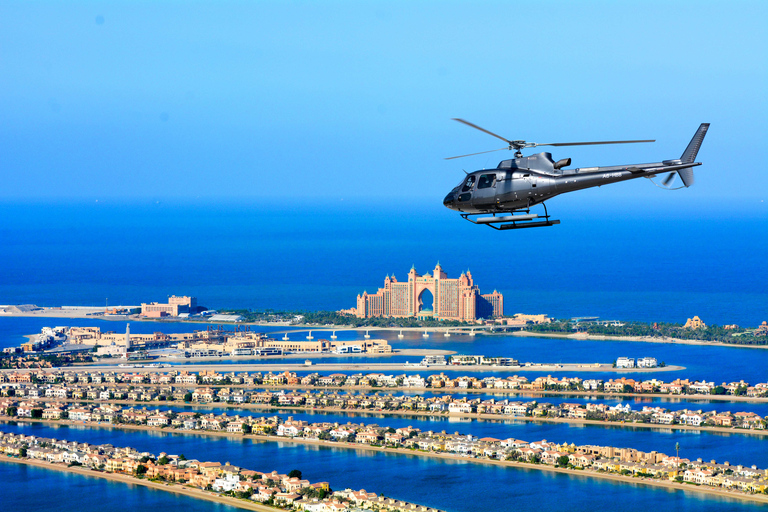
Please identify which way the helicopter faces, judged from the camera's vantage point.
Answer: facing to the left of the viewer
